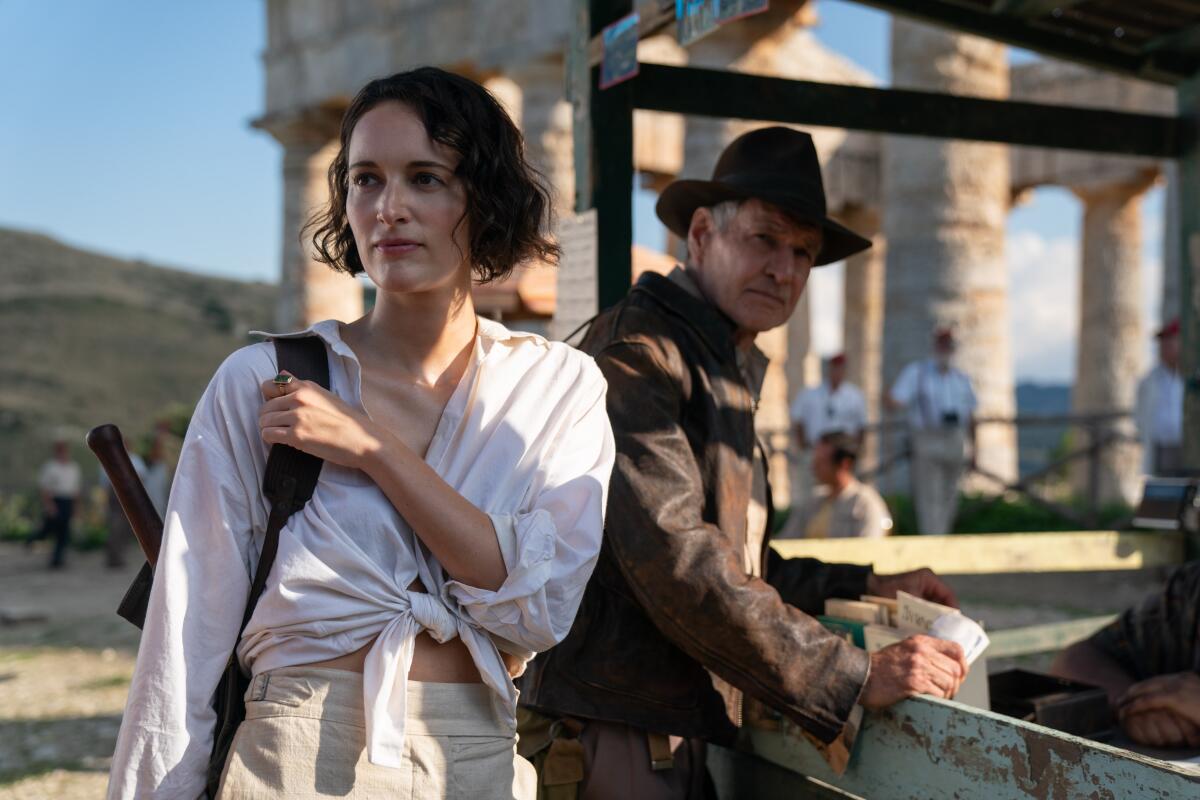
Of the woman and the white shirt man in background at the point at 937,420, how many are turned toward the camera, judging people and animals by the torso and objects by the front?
2

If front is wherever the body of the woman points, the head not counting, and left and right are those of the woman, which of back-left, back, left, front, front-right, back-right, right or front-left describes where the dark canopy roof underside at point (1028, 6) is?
back-left

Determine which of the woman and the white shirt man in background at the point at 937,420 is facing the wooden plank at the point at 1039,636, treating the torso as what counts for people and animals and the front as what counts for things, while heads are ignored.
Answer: the white shirt man in background

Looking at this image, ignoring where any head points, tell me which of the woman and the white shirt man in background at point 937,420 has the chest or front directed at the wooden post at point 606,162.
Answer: the white shirt man in background

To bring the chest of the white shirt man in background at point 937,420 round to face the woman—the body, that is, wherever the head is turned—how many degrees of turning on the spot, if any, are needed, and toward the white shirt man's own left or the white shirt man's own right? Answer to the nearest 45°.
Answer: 0° — they already face them

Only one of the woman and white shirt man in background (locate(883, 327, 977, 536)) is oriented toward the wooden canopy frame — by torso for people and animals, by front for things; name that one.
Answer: the white shirt man in background

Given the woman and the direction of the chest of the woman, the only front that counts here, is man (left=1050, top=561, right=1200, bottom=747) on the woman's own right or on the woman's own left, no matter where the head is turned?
on the woman's own left

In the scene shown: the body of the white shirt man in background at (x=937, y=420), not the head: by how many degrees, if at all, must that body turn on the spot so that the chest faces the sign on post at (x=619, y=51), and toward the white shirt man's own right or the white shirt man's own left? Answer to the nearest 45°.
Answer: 0° — they already face it

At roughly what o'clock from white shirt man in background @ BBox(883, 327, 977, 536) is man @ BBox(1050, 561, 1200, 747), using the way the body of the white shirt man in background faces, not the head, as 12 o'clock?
The man is roughly at 12 o'clock from the white shirt man in background.

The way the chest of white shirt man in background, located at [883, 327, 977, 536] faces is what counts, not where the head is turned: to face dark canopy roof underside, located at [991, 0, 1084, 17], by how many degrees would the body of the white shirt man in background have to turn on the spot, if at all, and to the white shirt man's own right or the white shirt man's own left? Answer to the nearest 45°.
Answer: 0° — they already face it

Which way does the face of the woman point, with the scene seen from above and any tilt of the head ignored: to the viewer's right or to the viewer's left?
to the viewer's left
